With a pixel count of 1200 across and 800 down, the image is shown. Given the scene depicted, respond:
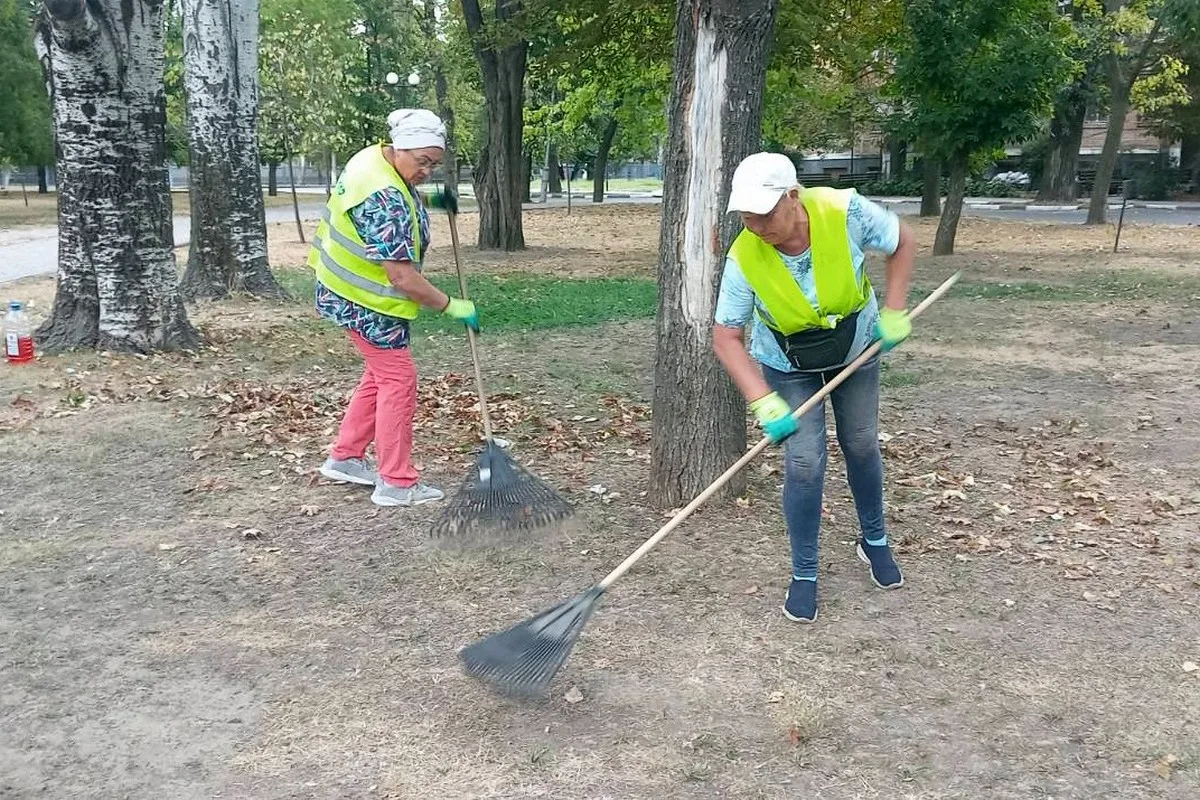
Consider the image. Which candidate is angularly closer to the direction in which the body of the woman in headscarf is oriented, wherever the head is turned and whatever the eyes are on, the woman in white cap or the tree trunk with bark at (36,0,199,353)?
the woman in white cap

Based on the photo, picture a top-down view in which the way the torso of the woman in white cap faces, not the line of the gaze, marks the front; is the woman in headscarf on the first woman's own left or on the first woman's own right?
on the first woman's own right

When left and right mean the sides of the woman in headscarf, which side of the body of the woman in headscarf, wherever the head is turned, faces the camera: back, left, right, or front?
right

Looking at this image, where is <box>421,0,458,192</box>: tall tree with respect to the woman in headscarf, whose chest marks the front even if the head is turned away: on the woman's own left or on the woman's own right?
on the woman's own left

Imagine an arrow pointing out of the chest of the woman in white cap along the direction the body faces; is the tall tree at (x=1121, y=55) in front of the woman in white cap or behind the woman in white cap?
behind

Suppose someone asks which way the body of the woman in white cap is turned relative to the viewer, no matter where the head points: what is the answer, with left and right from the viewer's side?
facing the viewer

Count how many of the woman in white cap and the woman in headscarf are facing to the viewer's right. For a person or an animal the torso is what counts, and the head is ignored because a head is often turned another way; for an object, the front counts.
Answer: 1

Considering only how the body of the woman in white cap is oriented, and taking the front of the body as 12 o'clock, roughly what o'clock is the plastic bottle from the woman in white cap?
The plastic bottle is roughly at 4 o'clock from the woman in white cap.

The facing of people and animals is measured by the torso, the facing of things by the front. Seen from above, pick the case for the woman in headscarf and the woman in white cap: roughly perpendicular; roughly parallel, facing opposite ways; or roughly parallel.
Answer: roughly perpendicular

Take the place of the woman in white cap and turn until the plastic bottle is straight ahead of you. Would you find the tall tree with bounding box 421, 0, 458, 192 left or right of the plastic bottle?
right

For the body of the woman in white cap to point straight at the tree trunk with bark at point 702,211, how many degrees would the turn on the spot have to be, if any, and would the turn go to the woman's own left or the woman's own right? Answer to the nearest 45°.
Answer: approximately 135° to the woman's own right

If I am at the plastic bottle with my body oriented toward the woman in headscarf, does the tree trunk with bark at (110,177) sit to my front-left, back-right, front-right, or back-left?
front-left

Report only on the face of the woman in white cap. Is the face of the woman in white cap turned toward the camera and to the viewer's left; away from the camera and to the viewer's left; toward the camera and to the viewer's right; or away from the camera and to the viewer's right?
toward the camera and to the viewer's left

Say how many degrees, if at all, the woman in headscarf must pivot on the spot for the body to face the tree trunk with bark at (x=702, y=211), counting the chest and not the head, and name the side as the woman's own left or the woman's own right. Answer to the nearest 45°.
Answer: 0° — they already face it
